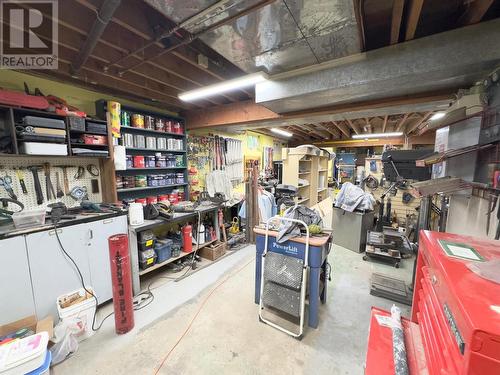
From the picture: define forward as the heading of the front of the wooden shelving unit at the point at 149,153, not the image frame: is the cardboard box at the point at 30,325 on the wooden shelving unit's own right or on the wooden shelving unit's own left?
on the wooden shelving unit's own right

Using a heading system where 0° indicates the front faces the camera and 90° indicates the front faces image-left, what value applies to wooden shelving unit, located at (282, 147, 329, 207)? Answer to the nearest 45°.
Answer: approximately 315°

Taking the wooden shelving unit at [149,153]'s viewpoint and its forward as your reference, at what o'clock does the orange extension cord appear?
The orange extension cord is roughly at 1 o'clock from the wooden shelving unit.

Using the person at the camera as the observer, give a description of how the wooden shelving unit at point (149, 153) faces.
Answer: facing the viewer and to the right of the viewer

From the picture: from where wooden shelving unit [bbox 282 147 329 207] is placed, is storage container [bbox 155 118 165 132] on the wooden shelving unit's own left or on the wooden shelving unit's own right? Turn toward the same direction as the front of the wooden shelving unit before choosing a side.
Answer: on the wooden shelving unit's own right

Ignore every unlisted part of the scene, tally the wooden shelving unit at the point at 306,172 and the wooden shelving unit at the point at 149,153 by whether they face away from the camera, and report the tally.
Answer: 0

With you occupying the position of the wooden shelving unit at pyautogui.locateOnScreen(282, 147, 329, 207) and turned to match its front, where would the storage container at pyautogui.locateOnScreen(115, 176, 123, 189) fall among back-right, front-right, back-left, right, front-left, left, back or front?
right

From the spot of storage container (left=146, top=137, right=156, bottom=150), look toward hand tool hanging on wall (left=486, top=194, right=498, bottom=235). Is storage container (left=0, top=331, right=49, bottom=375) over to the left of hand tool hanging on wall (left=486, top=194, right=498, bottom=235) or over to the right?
right

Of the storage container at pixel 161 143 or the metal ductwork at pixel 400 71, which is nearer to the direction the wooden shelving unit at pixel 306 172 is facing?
the metal ductwork

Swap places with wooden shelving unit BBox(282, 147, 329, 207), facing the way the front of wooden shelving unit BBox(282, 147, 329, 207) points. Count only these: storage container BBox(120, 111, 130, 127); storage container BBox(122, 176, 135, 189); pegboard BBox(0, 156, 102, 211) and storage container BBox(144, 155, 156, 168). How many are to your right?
4

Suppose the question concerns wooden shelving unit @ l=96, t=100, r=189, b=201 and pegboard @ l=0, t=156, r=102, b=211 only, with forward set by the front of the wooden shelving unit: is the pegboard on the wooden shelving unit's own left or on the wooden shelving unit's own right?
on the wooden shelving unit's own right

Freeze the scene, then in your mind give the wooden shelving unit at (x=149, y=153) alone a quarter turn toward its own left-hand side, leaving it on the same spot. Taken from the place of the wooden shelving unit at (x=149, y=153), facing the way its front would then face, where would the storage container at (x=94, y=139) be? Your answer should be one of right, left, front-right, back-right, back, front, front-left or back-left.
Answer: back
